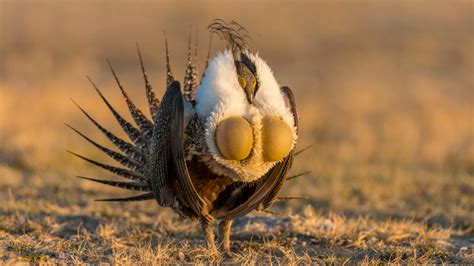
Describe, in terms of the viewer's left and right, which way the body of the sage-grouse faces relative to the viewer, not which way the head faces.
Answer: facing the viewer and to the right of the viewer
